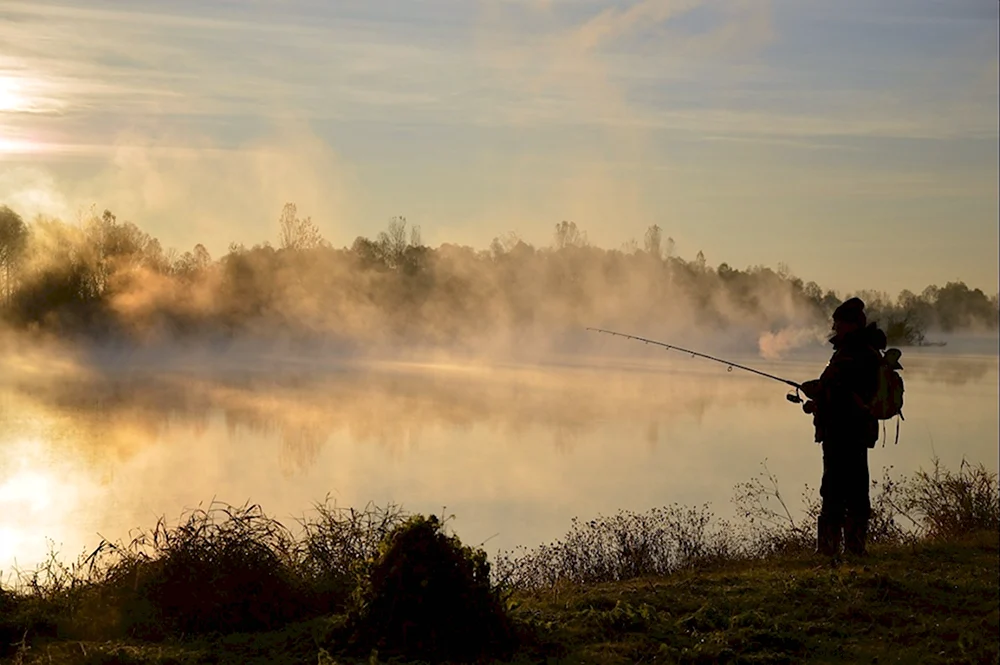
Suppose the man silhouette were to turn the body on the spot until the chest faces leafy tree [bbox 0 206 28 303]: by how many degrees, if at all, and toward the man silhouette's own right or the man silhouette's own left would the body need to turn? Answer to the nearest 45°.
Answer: approximately 45° to the man silhouette's own right

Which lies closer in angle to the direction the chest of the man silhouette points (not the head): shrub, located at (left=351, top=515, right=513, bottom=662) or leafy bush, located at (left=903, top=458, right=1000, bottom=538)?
the shrub

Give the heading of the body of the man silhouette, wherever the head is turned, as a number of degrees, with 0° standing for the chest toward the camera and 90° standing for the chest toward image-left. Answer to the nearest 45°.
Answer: approximately 90°

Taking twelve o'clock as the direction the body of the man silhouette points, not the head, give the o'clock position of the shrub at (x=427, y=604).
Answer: The shrub is roughly at 10 o'clock from the man silhouette.

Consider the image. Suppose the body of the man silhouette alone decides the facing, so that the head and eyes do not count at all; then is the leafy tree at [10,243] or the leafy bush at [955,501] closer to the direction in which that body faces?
the leafy tree
